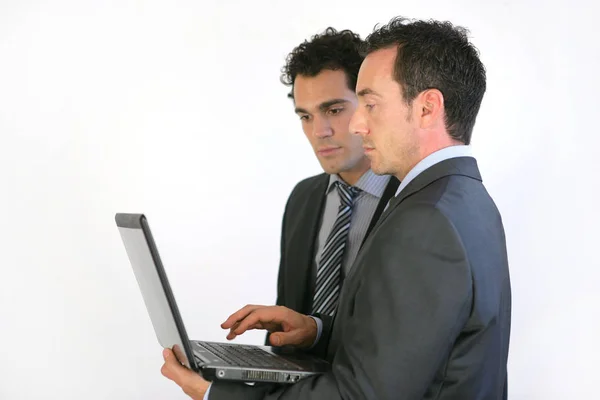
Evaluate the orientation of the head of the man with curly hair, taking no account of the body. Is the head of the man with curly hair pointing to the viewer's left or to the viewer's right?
to the viewer's left

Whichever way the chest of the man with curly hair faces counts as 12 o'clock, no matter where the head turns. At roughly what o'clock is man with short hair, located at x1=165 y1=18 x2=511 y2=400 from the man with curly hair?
The man with short hair is roughly at 10 o'clock from the man with curly hair.

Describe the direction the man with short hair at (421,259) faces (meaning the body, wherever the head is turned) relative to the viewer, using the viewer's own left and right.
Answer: facing to the left of the viewer

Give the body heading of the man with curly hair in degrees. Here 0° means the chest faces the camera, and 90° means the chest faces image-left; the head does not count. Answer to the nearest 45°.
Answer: approximately 45°
